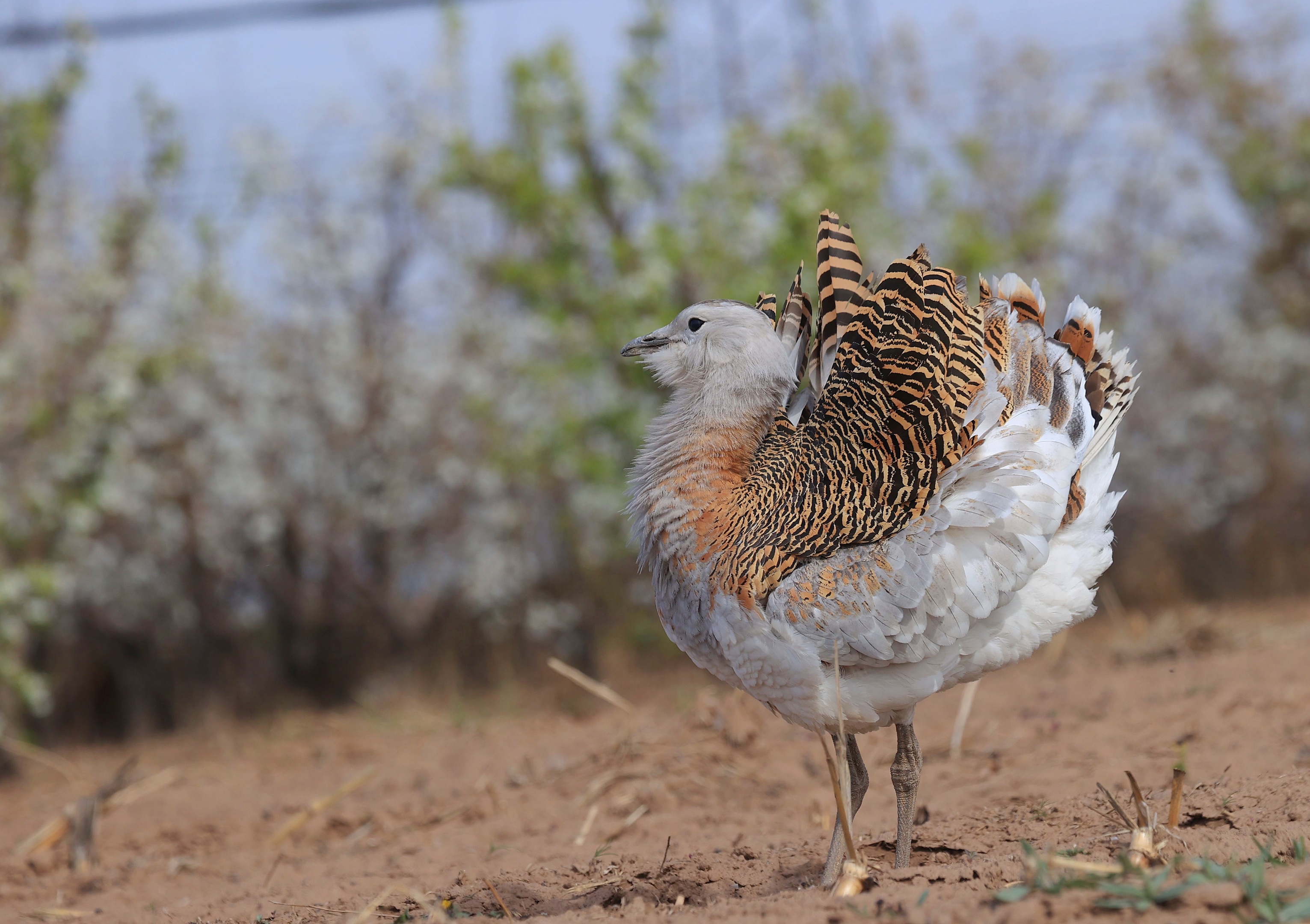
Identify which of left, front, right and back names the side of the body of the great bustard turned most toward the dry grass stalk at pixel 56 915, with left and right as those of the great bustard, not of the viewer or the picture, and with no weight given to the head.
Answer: front

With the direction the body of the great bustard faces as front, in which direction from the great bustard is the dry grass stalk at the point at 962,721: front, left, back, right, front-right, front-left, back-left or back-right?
right

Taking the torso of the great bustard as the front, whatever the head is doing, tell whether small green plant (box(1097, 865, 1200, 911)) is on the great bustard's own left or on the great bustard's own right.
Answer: on the great bustard's own left

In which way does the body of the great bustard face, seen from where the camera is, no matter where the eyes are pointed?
to the viewer's left

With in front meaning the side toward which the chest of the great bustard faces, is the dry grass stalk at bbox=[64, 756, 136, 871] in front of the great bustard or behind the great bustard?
in front

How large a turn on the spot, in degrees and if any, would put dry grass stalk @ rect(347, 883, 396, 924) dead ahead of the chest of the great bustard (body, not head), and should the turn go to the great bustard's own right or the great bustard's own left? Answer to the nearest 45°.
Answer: approximately 45° to the great bustard's own left

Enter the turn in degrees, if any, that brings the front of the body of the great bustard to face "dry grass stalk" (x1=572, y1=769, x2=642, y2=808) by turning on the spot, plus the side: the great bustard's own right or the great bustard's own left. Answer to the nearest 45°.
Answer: approximately 45° to the great bustard's own right

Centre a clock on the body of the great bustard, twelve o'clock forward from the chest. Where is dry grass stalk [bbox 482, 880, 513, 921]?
The dry grass stalk is roughly at 11 o'clock from the great bustard.
